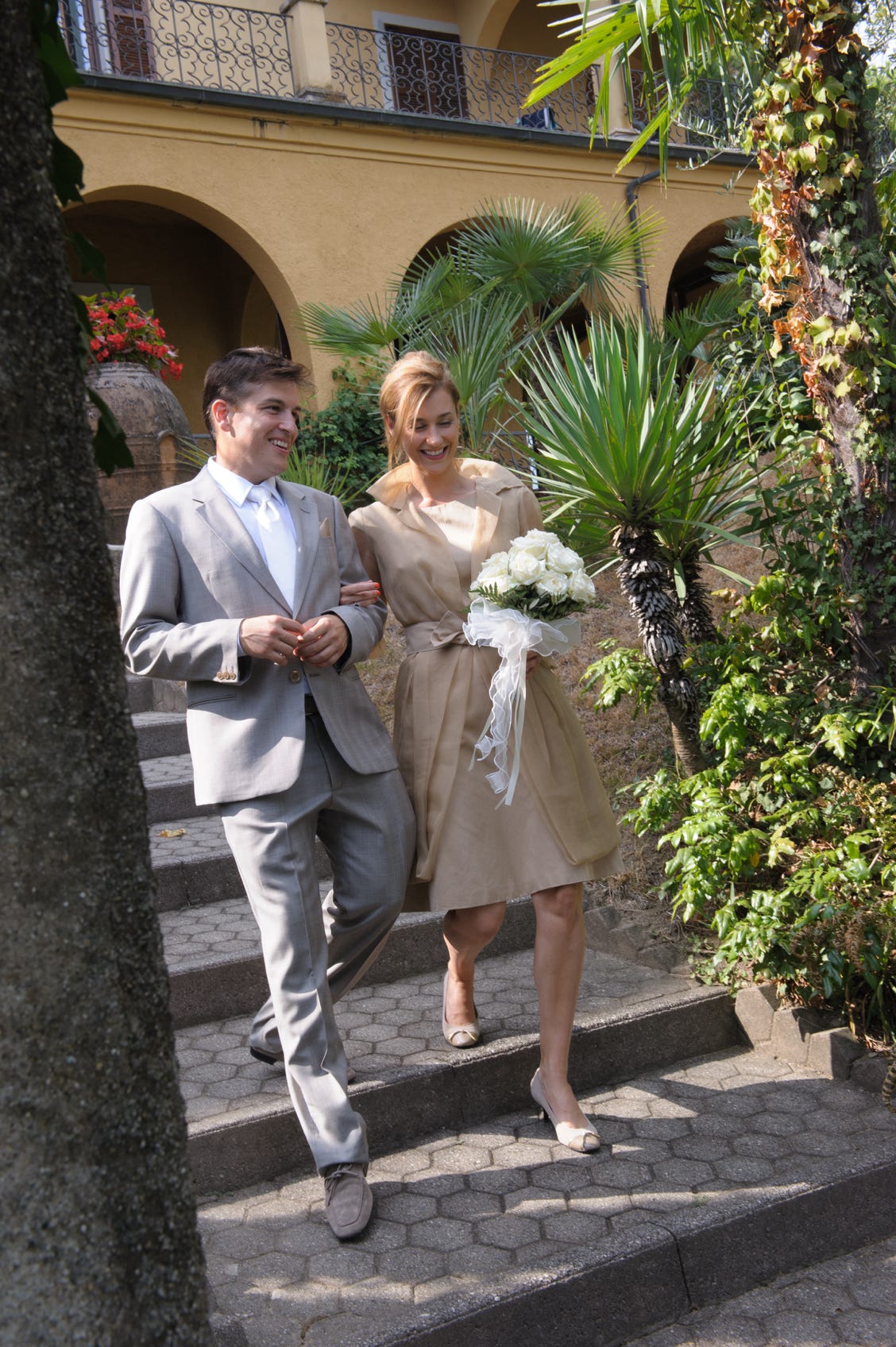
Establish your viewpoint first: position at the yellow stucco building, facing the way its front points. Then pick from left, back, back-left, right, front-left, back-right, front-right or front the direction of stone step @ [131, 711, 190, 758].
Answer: front-right

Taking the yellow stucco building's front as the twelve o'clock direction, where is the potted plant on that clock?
The potted plant is roughly at 2 o'clock from the yellow stucco building.

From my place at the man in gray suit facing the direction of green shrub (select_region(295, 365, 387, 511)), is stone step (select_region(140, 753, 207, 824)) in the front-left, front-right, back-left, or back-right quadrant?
front-left

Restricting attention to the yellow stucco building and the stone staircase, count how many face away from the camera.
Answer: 0

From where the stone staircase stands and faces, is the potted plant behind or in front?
behind

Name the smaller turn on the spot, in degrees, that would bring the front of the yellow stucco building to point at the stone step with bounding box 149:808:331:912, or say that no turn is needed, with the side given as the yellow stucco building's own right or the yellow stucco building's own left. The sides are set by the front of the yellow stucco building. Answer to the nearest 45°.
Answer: approximately 45° to the yellow stucco building's own right

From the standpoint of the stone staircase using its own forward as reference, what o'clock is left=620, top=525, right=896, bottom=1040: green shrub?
The green shrub is roughly at 9 o'clock from the stone staircase.

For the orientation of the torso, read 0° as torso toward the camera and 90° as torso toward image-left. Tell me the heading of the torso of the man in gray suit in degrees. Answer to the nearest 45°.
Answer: approximately 315°

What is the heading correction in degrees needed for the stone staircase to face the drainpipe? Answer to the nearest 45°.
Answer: approximately 135° to its left
